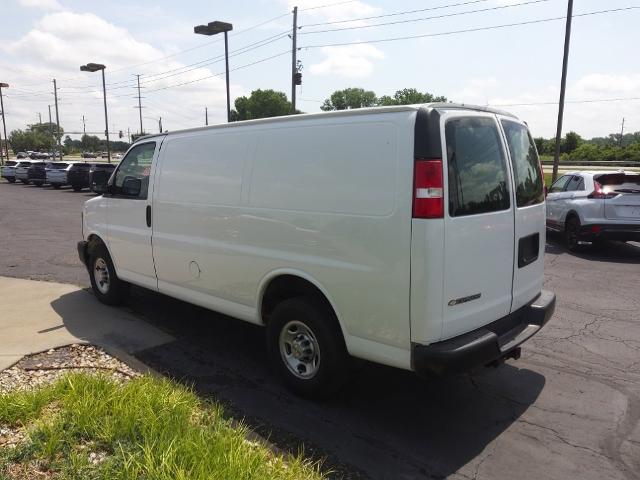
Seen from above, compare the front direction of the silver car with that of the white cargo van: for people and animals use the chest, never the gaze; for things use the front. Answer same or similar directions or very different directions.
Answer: same or similar directions

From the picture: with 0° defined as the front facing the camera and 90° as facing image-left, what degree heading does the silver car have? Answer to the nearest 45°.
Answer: approximately 135°

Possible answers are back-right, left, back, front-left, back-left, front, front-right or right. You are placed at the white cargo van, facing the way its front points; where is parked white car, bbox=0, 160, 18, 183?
front

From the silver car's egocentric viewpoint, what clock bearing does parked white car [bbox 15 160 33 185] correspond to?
The parked white car is roughly at 11 o'clock from the silver car.

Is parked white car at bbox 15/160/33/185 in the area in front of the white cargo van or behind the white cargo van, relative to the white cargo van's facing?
in front

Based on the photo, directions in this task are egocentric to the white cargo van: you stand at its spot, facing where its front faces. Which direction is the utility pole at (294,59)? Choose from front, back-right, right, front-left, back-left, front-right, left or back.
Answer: front-right

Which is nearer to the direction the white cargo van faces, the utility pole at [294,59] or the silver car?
the utility pole

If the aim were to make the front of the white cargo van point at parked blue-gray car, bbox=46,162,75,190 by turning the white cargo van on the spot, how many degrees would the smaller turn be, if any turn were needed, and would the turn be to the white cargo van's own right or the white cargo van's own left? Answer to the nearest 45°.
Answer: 0° — it already faces it

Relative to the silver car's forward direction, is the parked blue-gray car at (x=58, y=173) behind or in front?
in front

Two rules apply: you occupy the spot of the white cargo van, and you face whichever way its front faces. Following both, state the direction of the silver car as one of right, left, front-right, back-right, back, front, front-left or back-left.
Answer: right

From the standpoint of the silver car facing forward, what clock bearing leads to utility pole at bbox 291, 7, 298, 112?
The utility pole is roughly at 12 o'clock from the silver car.

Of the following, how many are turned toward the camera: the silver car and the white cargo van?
0

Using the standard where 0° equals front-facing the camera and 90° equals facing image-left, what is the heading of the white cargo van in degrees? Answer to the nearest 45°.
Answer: approximately 135°

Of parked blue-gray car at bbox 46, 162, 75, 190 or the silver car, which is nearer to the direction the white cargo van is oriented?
the parked blue-gray car

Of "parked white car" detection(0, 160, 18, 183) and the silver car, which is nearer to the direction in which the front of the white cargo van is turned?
the parked white car
